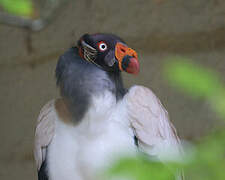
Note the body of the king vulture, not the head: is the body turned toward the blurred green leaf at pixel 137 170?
yes

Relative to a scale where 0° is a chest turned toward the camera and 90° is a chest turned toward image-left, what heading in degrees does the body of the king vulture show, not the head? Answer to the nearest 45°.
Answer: approximately 0°

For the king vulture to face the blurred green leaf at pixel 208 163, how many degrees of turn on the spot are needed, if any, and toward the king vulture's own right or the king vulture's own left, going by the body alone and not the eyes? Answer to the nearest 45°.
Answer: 0° — it already faces it
